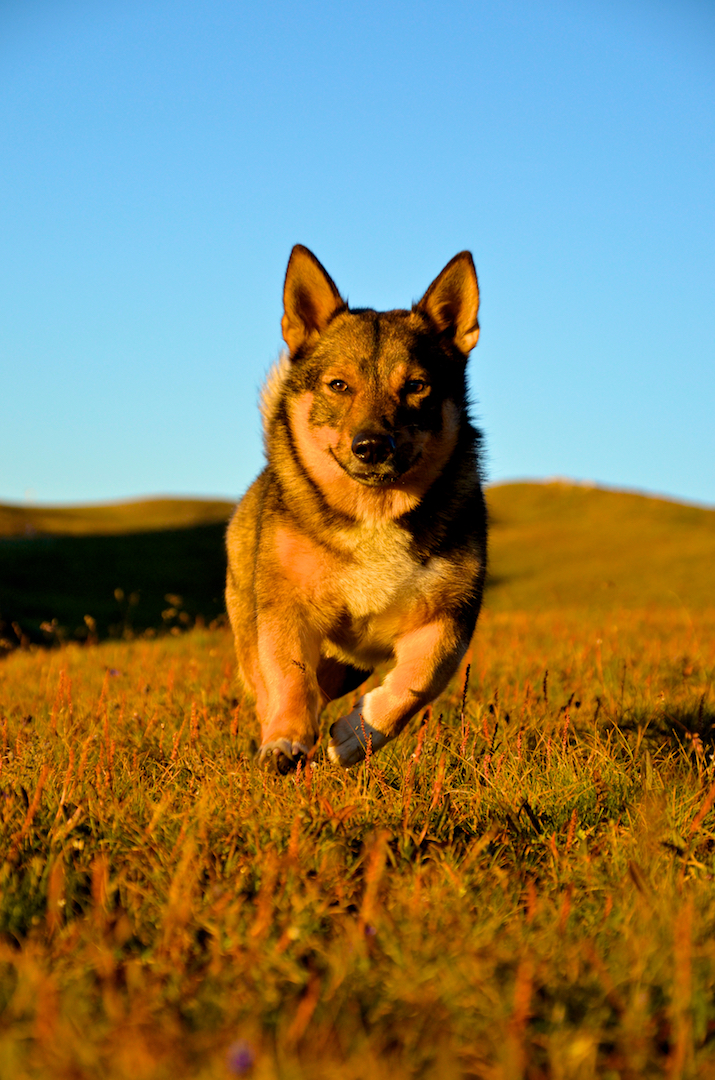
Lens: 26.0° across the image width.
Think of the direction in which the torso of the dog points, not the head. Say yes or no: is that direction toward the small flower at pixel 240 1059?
yes

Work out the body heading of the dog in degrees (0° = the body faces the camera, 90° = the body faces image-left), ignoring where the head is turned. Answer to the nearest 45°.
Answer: approximately 0°
